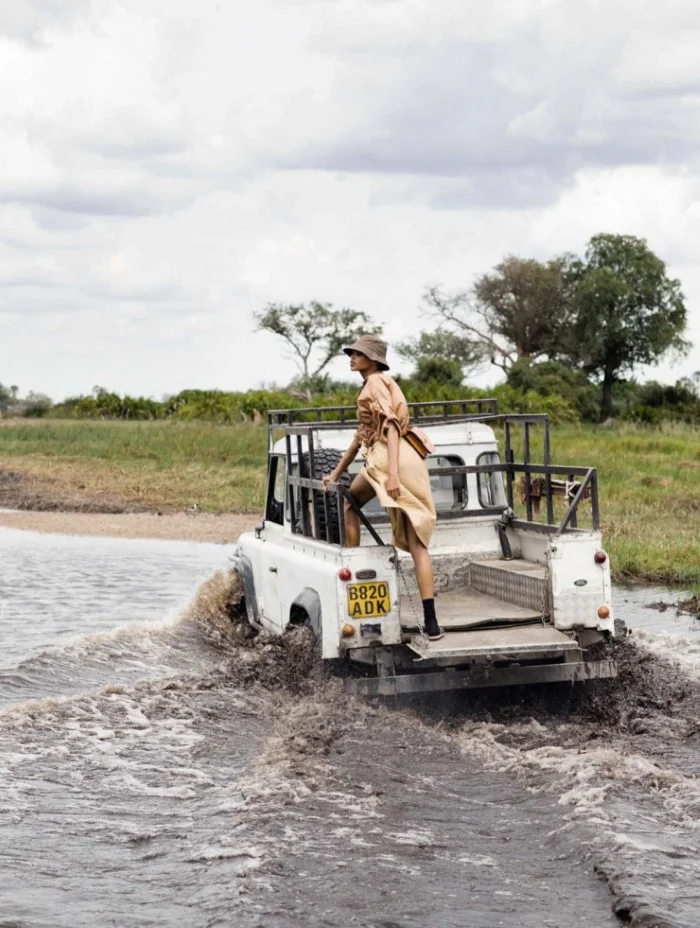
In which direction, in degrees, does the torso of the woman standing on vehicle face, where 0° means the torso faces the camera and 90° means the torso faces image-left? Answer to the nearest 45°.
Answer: approximately 90°

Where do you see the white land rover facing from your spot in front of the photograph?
facing away from the viewer and to the left of the viewer
